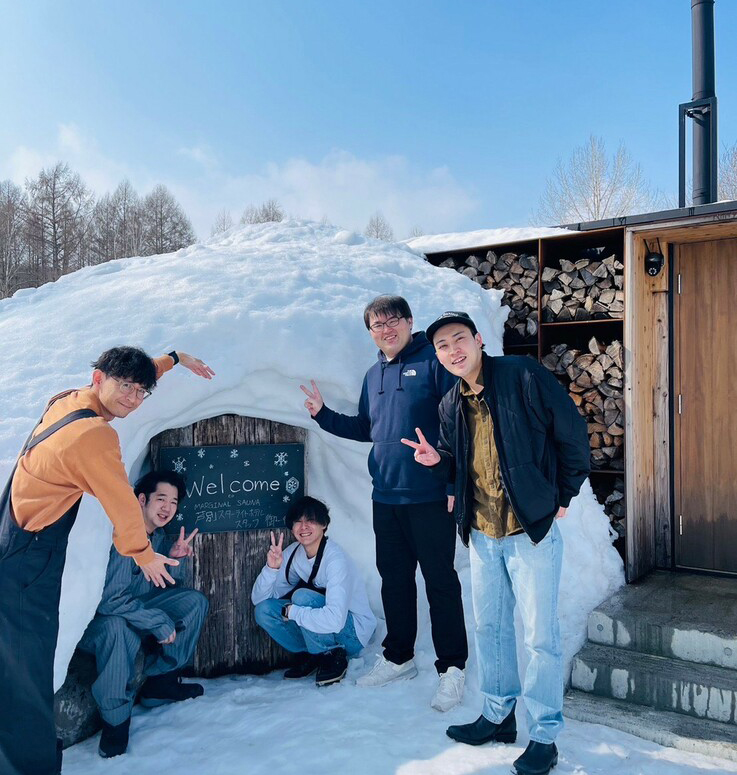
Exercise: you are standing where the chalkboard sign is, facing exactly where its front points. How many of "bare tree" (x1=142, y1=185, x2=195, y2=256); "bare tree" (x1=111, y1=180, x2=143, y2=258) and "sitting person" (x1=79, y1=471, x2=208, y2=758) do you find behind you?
2

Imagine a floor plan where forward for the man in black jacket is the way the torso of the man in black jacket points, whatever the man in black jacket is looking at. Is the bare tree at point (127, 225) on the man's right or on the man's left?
on the man's right

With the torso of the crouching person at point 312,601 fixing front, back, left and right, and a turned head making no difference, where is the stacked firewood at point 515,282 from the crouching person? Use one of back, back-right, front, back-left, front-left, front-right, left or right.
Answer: back

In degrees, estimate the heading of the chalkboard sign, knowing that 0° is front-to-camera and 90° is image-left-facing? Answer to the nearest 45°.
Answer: approximately 0°

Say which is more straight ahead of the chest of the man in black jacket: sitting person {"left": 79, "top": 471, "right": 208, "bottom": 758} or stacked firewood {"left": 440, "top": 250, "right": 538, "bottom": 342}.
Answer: the sitting person

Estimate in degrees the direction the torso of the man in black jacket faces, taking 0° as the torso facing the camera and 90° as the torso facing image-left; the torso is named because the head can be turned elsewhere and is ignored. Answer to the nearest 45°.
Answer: approximately 45°

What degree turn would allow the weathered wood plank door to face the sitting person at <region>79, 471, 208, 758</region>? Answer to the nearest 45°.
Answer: approximately 45° to its right

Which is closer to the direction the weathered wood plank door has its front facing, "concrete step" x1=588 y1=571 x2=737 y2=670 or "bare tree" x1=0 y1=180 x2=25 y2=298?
the concrete step
